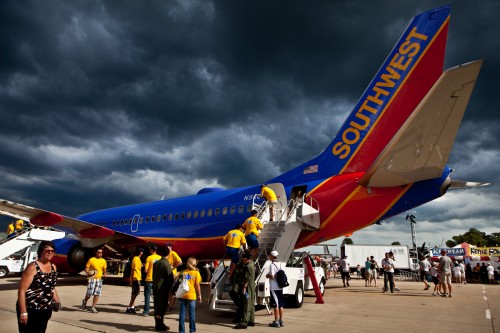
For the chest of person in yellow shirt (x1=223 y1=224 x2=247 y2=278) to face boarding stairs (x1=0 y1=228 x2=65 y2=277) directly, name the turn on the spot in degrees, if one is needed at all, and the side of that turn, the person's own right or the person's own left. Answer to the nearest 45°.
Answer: approximately 90° to the person's own left

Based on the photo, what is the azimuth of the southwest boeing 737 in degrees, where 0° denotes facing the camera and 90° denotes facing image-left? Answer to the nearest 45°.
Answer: approximately 135°

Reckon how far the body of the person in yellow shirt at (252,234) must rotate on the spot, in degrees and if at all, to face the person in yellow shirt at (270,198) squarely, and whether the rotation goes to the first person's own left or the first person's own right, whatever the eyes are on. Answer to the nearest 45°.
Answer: approximately 45° to the first person's own left

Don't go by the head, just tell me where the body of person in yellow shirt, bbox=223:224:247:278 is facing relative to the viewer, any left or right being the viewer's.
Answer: facing away from the viewer and to the right of the viewer

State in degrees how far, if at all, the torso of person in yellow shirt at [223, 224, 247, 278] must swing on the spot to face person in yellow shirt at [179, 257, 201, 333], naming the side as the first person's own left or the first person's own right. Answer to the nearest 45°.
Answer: approximately 135° to the first person's own right

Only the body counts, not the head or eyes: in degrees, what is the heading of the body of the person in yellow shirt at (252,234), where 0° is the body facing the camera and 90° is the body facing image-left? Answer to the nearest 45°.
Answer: approximately 225°

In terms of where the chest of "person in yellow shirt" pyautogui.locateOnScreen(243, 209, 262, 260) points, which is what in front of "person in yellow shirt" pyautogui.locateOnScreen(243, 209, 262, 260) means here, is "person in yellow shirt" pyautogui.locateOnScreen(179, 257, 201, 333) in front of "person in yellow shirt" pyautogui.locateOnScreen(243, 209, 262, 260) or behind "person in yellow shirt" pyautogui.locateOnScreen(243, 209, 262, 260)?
behind

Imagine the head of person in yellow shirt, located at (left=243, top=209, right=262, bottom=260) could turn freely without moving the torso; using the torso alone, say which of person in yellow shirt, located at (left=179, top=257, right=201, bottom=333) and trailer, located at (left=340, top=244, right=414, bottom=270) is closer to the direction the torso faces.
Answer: the trailer
